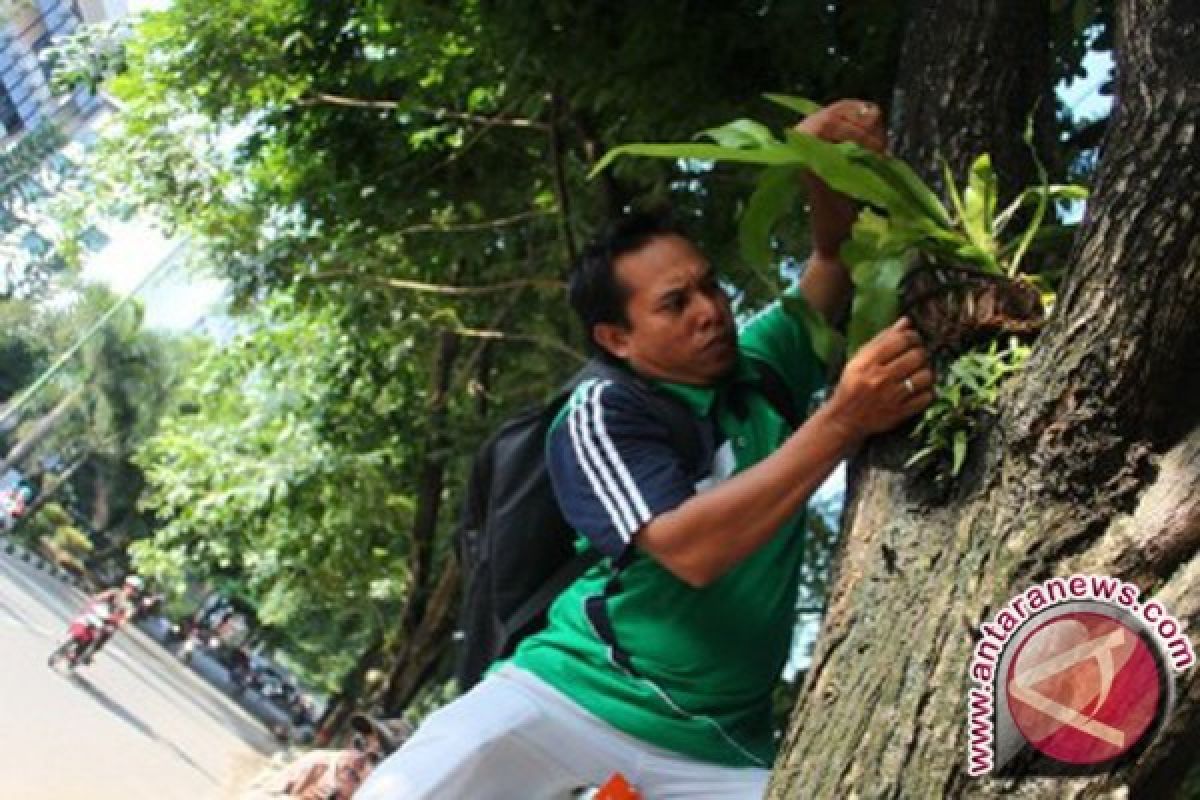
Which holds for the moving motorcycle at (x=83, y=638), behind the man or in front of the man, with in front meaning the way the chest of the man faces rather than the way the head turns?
behind

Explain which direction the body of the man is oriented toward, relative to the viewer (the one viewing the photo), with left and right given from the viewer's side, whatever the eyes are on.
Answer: facing the viewer and to the right of the viewer

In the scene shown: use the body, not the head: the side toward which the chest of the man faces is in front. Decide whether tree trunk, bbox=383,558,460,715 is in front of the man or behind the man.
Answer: behind

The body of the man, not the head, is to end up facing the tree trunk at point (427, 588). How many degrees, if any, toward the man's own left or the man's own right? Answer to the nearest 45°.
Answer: approximately 135° to the man's own left

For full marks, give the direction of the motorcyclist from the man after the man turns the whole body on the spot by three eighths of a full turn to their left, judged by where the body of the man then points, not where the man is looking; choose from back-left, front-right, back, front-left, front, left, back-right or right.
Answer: front
